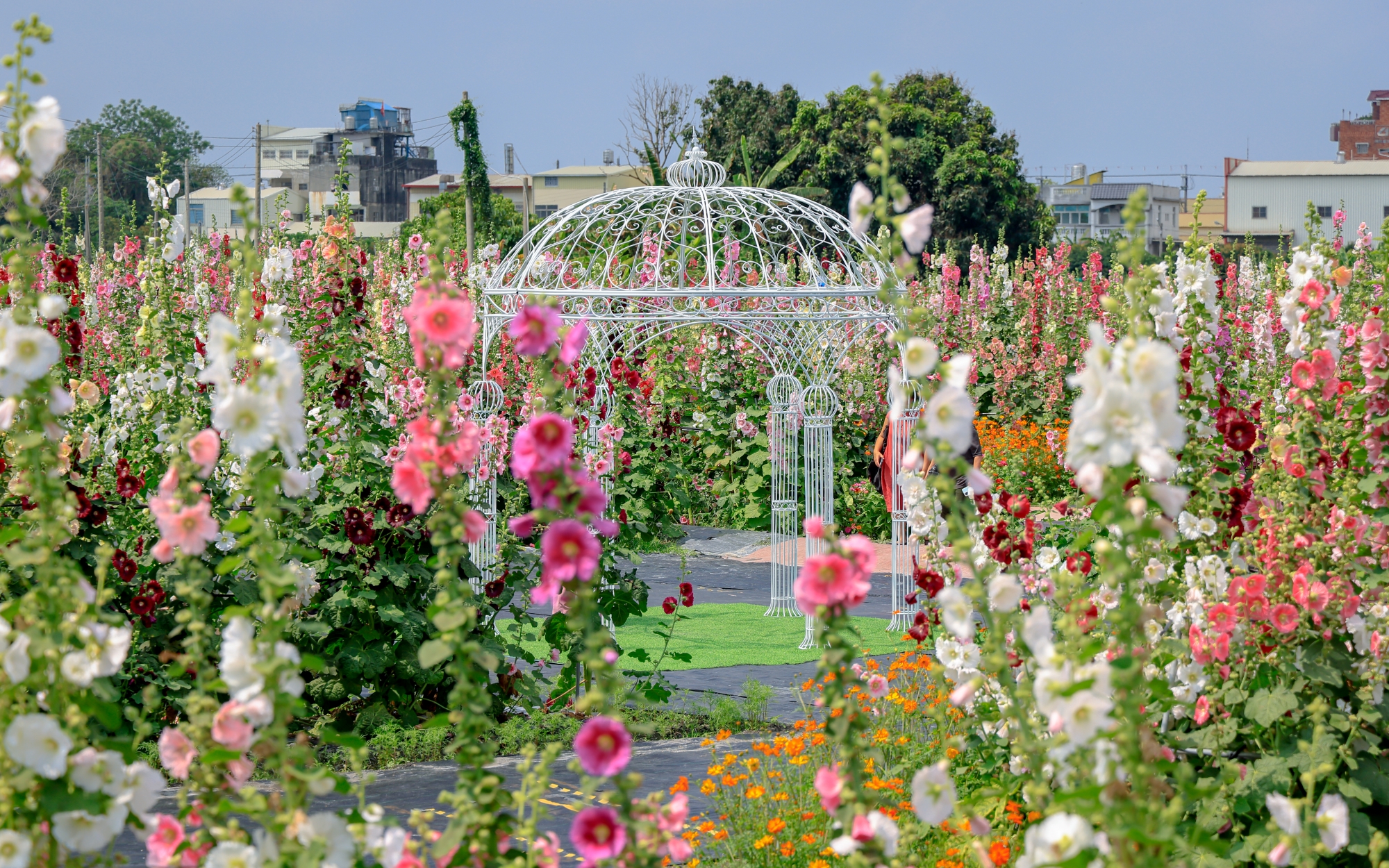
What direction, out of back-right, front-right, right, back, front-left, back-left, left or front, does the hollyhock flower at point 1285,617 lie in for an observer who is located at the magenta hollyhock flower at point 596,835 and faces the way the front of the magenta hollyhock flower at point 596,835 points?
back-left

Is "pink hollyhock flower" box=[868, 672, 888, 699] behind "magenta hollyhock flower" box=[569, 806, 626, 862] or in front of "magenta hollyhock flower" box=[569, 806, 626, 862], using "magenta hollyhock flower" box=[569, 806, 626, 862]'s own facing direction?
behind

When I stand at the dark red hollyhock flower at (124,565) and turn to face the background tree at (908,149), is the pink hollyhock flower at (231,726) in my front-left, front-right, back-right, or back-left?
back-right

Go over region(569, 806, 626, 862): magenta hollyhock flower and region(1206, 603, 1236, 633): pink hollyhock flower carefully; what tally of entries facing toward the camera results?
2

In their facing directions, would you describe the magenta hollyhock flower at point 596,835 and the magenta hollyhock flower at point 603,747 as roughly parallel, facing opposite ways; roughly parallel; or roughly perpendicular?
roughly parallel

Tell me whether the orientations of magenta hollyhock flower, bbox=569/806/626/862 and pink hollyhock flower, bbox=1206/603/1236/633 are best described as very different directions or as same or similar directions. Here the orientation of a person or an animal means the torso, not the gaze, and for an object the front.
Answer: same or similar directions

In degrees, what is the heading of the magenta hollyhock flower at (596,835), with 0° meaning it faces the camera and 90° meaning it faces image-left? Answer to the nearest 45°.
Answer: approximately 0°

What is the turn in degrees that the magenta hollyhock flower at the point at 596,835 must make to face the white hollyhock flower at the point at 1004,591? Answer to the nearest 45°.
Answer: approximately 135° to its left

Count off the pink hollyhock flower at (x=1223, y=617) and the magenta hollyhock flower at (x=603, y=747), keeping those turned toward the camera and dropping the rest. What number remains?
2

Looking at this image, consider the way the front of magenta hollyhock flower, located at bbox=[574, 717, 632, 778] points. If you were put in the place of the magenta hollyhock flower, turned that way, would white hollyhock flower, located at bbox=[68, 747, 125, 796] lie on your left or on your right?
on your right

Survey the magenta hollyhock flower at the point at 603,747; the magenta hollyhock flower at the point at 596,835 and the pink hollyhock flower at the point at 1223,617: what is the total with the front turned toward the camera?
3

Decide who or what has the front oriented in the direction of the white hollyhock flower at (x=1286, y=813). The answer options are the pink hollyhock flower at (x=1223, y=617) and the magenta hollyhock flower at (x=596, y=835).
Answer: the pink hollyhock flower

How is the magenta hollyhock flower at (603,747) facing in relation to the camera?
toward the camera

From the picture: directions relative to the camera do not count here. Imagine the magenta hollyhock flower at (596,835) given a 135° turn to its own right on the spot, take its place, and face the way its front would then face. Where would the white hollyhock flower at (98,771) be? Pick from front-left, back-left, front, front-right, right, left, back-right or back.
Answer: front-left

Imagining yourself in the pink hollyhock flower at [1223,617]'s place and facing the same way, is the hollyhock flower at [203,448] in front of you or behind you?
in front

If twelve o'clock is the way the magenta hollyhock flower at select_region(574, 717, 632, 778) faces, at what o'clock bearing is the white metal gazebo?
The white metal gazebo is roughly at 6 o'clock from the magenta hollyhock flower.
